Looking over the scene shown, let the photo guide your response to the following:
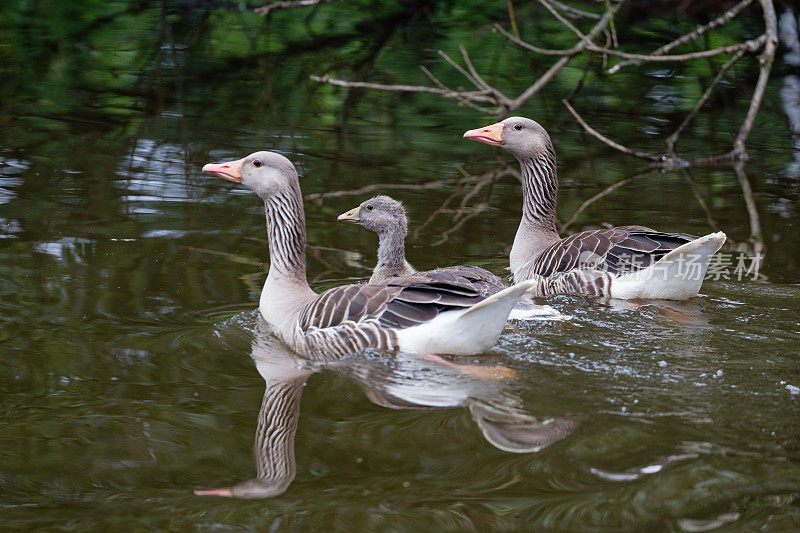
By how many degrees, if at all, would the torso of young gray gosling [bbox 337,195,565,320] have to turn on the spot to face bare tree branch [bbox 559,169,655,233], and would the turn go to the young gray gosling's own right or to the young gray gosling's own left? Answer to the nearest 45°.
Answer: approximately 135° to the young gray gosling's own right

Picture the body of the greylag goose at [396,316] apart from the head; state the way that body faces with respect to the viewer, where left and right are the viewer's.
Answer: facing to the left of the viewer

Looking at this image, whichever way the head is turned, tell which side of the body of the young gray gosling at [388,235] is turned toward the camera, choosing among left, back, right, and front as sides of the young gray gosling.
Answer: left

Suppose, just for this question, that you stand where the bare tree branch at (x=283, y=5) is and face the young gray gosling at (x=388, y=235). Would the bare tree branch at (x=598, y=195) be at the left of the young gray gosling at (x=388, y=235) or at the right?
left

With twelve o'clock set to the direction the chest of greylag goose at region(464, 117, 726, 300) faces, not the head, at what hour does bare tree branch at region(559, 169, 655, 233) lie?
The bare tree branch is roughly at 3 o'clock from the greylag goose.

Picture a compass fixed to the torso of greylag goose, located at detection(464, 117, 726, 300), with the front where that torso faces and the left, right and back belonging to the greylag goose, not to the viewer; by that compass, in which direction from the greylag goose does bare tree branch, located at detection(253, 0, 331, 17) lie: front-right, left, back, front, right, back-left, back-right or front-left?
front-right

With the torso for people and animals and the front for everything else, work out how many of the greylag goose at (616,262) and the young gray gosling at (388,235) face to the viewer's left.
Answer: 2

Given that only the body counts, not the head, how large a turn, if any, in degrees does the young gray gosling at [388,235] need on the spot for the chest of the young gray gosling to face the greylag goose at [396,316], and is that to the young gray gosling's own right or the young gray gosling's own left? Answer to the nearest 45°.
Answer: approximately 90° to the young gray gosling's own left

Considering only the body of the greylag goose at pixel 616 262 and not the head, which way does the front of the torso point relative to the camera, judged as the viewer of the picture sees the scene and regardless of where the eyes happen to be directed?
to the viewer's left

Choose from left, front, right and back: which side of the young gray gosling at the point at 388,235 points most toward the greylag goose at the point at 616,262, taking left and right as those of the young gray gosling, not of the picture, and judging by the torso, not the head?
back

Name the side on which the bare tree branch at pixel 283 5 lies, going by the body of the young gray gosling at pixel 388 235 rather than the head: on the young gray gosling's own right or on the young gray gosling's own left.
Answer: on the young gray gosling's own right
